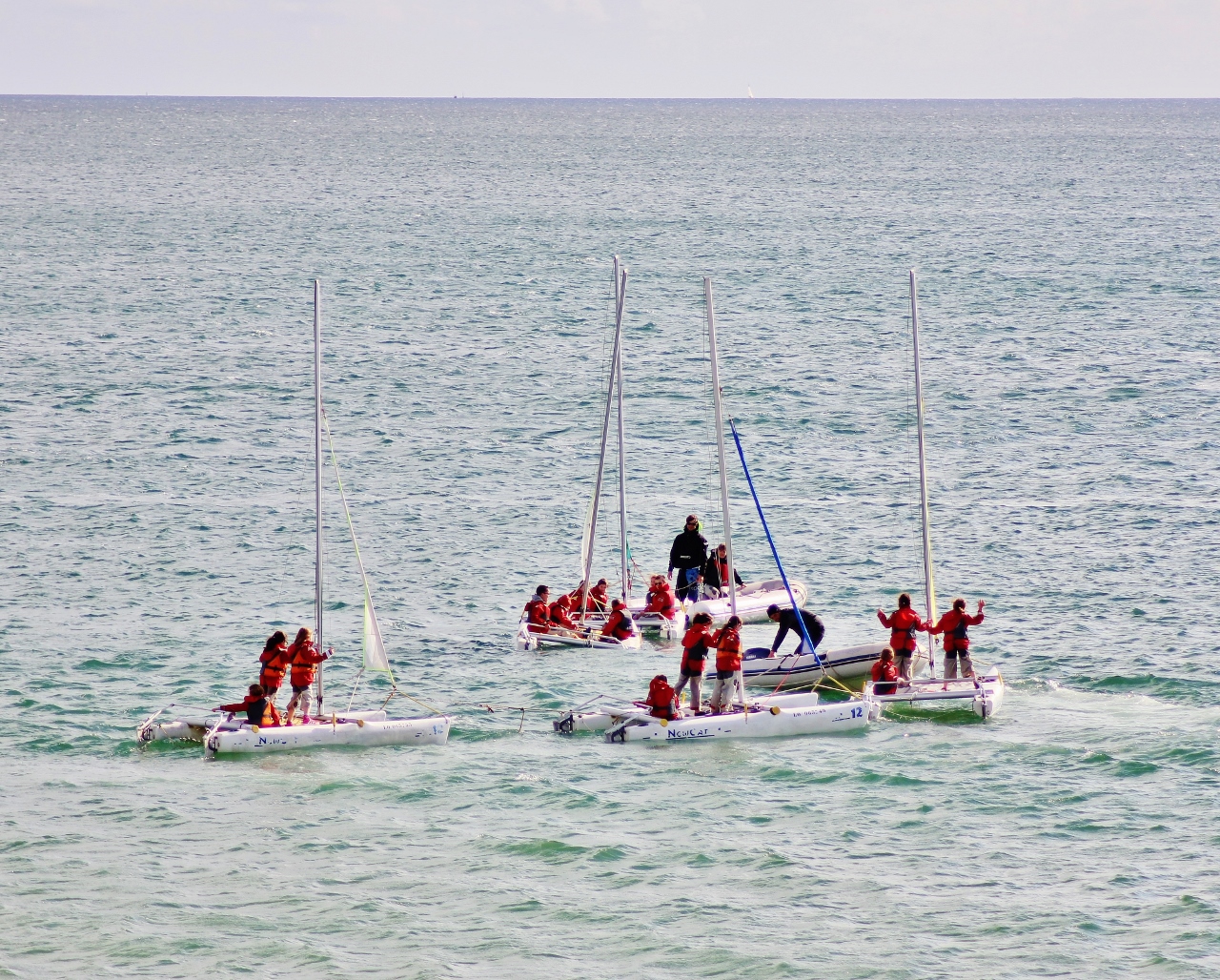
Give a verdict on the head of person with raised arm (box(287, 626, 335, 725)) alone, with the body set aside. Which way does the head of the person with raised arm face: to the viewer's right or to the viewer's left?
to the viewer's right

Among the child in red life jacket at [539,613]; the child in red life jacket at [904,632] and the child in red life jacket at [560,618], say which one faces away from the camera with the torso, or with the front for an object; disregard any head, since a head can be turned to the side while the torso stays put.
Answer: the child in red life jacket at [904,632]

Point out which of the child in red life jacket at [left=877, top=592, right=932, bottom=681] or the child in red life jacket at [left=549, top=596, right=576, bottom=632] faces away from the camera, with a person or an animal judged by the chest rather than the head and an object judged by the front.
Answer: the child in red life jacket at [left=877, top=592, right=932, bottom=681]

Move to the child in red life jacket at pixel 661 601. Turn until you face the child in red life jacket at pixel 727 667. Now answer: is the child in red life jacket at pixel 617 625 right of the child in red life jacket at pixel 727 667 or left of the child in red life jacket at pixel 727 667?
right

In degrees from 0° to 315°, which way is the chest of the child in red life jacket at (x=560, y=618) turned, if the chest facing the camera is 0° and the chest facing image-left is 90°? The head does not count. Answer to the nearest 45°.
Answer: approximately 270°

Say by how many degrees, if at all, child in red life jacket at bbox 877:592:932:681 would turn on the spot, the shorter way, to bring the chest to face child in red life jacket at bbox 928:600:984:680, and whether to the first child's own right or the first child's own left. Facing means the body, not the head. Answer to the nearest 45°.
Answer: approximately 90° to the first child's own right

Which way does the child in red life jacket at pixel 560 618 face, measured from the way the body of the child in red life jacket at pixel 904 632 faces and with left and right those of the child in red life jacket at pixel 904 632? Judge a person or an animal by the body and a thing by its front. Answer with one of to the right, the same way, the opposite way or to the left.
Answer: to the right

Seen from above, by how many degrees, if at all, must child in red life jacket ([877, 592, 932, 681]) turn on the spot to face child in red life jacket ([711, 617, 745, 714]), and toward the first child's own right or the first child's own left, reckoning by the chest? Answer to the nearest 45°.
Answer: approximately 135° to the first child's own left

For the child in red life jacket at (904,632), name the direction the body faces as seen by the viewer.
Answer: away from the camera

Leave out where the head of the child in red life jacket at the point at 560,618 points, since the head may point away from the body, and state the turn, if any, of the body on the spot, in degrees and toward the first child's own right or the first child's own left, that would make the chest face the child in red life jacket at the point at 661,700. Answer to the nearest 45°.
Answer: approximately 90° to the first child's own right
